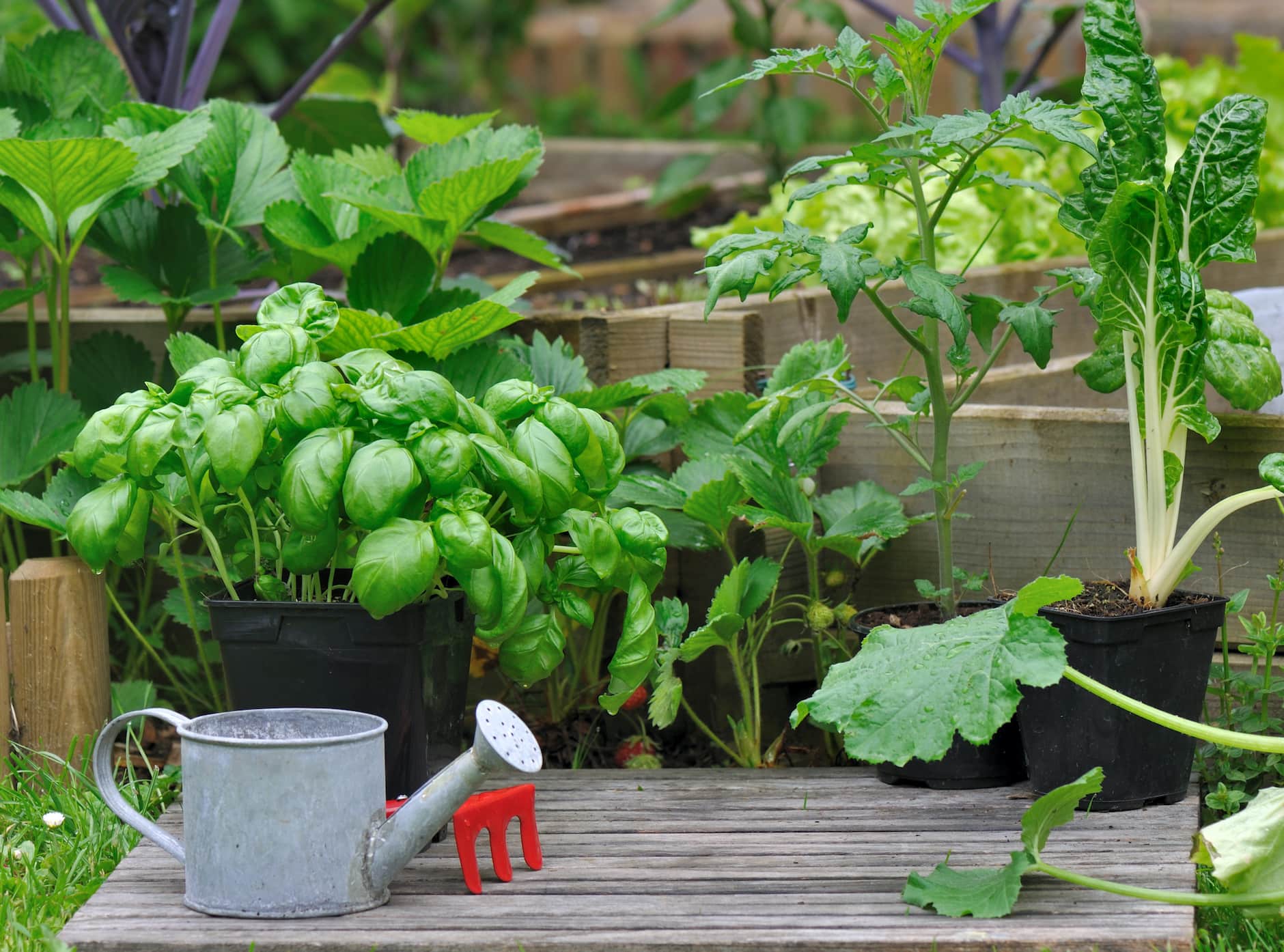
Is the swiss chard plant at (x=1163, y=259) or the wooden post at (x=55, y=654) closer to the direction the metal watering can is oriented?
the swiss chard plant

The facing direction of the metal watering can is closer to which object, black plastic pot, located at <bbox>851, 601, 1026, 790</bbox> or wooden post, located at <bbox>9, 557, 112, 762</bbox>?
the black plastic pot

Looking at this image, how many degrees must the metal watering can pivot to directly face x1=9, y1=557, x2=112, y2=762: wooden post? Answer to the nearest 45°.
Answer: approximately 135° to its left

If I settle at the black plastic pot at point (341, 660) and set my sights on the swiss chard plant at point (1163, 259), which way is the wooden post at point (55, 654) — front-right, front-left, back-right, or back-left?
back-left

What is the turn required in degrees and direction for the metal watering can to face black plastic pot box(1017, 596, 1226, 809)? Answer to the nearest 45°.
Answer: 0° — it already faces it

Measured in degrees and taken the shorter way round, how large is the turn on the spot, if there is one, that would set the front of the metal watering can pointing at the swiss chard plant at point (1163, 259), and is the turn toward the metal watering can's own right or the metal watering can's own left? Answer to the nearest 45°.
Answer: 0° — it already faces it

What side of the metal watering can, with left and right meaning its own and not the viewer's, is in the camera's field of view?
right

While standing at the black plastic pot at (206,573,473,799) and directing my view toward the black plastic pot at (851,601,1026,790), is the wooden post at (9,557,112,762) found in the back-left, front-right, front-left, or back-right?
back-left
